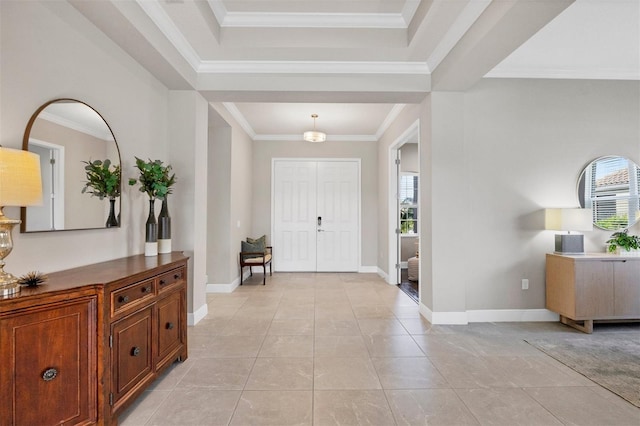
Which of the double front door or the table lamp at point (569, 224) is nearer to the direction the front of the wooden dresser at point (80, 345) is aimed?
the table lamp

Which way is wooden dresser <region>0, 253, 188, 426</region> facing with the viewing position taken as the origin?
facing the viewer and to the right of the viewer

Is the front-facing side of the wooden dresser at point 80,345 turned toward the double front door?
no

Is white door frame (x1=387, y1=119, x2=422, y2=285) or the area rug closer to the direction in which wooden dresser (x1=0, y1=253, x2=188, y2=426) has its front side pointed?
the area rug

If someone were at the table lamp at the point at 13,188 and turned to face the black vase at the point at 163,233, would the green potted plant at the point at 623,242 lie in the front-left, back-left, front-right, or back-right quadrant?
front-right

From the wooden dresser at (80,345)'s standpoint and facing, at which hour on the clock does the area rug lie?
The area rug is roughly at 11 o'clock from the wooden dresser.

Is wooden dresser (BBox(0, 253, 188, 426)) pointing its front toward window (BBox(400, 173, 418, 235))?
no

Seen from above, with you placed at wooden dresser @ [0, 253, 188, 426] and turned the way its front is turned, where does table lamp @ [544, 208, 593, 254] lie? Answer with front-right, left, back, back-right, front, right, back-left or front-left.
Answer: front-left

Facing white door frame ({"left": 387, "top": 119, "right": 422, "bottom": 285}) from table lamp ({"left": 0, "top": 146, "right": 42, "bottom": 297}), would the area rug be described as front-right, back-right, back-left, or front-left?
front-right

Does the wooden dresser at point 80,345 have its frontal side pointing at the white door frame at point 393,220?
no
